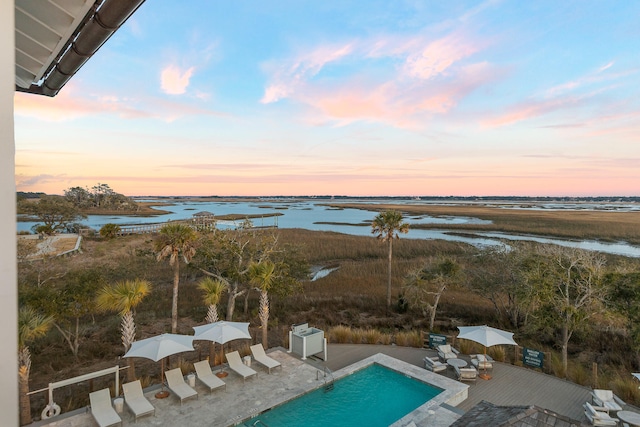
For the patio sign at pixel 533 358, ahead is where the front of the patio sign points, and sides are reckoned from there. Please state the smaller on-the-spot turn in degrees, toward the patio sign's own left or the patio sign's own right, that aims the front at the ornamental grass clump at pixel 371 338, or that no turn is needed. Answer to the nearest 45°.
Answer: approximately 90° to the patio sign's own right

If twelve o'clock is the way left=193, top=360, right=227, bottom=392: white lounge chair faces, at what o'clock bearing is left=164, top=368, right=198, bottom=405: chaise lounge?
The chaise lounge is roughly at 4 o'clock from the white lounge chair.

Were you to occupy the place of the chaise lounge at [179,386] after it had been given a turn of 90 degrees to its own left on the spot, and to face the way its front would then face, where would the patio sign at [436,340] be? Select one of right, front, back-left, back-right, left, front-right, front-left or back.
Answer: front-right

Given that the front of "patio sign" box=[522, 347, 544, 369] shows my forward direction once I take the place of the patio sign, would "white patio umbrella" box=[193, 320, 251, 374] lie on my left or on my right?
on my right

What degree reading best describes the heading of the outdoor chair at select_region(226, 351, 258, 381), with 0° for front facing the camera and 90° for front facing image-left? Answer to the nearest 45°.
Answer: approximately 315°

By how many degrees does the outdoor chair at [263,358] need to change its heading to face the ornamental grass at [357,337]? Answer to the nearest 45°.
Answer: approximately 90° to its left

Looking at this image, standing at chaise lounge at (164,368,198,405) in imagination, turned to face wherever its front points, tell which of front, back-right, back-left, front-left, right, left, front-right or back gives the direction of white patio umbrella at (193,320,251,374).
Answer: left

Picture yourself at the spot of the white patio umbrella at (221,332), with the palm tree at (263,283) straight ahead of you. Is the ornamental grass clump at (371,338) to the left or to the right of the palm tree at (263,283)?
right

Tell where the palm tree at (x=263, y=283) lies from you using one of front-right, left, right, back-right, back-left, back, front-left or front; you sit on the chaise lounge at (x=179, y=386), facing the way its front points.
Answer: left

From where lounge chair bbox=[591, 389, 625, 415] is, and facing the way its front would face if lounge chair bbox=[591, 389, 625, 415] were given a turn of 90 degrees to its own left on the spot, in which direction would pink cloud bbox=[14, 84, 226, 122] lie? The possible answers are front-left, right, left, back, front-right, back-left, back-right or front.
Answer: back-left
